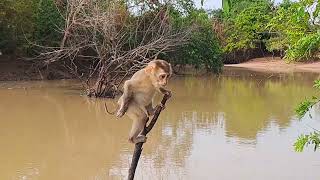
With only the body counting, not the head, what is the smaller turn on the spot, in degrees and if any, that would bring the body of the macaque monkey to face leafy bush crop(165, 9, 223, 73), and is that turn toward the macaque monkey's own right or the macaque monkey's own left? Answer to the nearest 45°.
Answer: approximately 90° to the macaque monkey's own left

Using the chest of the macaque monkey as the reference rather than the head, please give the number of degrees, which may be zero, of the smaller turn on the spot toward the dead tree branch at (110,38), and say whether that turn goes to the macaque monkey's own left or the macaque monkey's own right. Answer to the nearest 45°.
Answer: approximately 90° to the macaque monkey's own left

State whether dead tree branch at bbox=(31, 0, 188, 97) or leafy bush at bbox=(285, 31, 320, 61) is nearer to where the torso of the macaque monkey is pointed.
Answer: the leafy bush

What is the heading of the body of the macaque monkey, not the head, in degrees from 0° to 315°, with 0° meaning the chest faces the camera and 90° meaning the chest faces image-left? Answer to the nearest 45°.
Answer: approximately 270°
